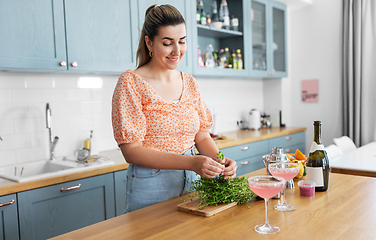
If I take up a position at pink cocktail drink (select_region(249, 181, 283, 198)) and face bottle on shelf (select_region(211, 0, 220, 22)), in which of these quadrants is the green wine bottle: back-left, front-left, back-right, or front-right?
front-right

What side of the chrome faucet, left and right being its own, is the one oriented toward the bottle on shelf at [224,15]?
left

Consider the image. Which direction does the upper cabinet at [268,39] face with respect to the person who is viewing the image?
facing the viewer and to the right of the viewer

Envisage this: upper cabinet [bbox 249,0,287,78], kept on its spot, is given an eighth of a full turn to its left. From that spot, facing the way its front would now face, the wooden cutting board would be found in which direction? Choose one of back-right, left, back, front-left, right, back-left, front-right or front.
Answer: right

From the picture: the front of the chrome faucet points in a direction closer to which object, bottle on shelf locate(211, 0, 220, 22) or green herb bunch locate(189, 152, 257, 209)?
the green herb bunch

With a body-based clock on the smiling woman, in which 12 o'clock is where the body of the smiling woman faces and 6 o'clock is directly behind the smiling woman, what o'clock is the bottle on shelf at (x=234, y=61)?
The bottle on shelf is roughly at 8 o'clock from the smiling woman.

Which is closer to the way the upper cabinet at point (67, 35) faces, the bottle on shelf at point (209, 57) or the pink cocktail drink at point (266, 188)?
the pink cocktail drink

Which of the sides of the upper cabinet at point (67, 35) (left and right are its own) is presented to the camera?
front

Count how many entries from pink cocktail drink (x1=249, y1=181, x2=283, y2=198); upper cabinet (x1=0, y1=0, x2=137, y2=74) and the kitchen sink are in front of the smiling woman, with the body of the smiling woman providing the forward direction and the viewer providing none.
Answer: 1

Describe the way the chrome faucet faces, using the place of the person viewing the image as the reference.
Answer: facing the viewer

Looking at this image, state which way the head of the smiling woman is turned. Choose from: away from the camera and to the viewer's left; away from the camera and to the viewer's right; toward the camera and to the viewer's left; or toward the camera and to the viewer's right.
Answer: toward the camera and to the viewer's right

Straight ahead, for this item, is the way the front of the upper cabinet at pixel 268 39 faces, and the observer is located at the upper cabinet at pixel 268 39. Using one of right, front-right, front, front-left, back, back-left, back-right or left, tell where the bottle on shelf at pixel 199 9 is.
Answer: right

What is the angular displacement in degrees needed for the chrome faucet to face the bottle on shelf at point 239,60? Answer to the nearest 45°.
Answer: approximately 90° to its left

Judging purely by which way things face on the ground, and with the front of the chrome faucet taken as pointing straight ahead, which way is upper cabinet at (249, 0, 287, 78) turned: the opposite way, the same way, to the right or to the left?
the same way

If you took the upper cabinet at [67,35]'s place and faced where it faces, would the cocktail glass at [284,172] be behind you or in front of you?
in front

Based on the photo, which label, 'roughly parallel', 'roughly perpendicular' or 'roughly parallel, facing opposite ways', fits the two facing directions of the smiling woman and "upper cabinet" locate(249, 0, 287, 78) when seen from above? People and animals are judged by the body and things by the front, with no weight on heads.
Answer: roughly parallel

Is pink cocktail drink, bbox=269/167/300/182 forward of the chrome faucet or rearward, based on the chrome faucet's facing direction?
forward

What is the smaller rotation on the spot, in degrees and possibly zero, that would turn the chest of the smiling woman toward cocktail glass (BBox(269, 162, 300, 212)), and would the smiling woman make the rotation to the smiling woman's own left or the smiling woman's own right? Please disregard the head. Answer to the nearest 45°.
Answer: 0° — they already face it

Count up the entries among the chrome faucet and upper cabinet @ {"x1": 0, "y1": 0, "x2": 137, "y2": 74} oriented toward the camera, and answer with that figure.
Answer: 2

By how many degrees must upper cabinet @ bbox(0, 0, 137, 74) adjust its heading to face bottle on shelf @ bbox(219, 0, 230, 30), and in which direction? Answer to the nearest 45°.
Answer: approximately 135° to its left
